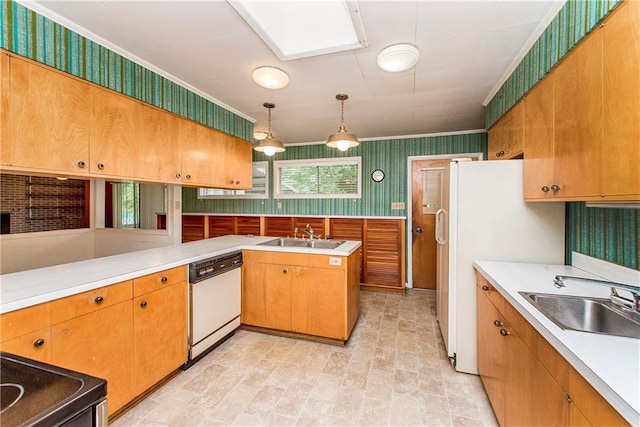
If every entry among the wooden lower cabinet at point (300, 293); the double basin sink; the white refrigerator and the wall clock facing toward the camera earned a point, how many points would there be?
3

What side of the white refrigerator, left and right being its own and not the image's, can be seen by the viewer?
left

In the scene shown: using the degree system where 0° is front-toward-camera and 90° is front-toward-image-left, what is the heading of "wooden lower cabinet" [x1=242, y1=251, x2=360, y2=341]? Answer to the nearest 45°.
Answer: approximately 0°

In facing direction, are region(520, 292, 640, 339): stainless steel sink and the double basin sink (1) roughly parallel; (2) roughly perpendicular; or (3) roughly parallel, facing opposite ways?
roughly perpendicular

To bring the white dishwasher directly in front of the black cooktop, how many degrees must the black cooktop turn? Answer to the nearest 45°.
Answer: approximately 90° to its left

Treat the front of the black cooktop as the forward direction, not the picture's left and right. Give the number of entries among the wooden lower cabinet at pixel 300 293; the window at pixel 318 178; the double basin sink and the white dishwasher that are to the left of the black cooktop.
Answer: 4

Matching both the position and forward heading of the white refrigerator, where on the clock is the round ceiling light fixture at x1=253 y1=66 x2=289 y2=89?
The round ceiling light fixture is roughly at 11 o'clock from the white refrigerator.

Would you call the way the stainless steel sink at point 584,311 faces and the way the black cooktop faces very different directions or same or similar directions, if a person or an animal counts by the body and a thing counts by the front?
very different directions

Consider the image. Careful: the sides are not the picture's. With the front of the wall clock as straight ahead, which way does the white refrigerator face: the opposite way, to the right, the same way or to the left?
to the right
